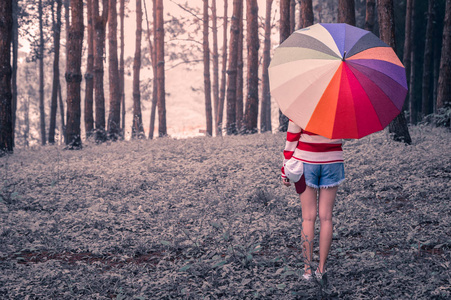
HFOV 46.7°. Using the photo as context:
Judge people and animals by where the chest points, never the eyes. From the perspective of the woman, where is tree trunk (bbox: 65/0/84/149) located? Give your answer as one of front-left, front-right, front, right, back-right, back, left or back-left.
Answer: front-left

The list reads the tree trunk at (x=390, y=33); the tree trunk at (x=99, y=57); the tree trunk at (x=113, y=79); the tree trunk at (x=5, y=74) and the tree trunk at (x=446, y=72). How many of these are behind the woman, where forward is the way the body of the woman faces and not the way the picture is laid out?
0

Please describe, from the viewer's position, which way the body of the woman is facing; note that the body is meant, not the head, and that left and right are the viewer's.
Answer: facing away from the viewer

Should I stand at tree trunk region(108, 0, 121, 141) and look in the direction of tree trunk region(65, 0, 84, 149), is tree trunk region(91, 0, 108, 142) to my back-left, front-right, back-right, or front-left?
front-right

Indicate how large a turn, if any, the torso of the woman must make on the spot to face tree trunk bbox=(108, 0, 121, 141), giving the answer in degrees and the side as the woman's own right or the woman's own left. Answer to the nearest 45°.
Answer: approximately 45° to the woman's own left

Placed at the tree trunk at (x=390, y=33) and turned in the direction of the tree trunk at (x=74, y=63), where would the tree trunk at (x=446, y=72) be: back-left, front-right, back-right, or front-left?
back-right

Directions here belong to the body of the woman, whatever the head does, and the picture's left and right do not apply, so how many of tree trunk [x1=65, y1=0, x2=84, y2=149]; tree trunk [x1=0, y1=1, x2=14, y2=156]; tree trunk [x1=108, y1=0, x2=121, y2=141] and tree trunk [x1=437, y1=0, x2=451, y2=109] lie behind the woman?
0

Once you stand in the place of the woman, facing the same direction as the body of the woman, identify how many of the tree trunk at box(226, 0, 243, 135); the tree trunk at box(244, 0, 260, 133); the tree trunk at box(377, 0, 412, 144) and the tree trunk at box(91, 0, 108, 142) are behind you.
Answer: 0

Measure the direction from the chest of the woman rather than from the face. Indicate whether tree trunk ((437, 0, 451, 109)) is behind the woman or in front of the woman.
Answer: in front

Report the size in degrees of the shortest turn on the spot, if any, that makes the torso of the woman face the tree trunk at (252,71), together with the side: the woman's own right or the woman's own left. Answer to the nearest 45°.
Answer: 0° — they already face it

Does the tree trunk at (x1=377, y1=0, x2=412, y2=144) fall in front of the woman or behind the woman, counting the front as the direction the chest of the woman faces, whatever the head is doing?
in front

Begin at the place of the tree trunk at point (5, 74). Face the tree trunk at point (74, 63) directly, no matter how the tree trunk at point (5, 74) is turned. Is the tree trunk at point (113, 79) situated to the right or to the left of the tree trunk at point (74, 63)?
left

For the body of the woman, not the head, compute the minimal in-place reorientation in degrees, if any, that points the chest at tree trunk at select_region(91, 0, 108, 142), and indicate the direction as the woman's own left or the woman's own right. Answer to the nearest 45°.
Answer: approximately 45° to the woman's own left

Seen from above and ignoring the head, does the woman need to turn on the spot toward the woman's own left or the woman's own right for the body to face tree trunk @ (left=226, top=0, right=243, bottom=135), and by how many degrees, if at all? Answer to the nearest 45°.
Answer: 0° — they already face it

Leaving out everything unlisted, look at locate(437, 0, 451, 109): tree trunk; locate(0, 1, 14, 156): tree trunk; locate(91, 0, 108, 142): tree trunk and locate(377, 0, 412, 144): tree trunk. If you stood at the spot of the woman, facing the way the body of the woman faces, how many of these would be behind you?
0
